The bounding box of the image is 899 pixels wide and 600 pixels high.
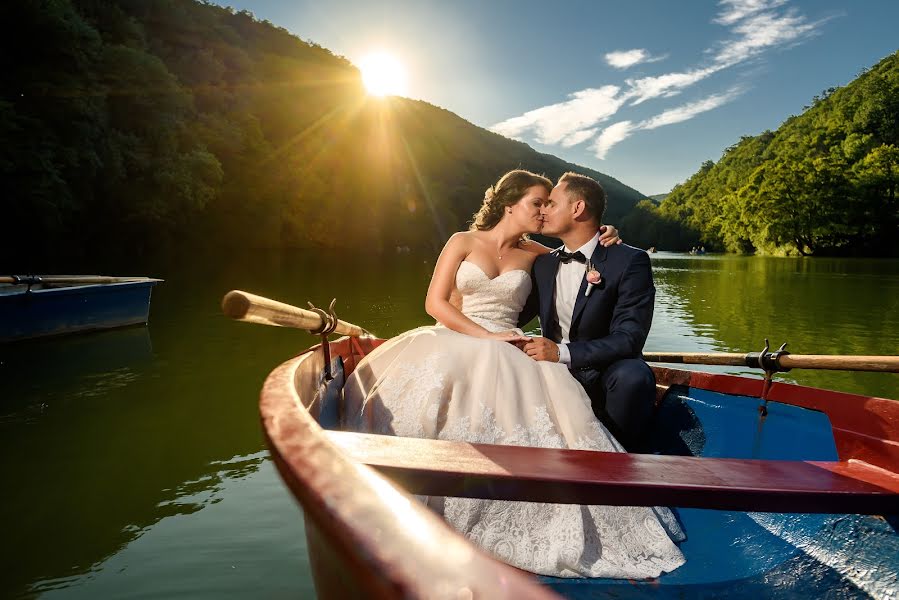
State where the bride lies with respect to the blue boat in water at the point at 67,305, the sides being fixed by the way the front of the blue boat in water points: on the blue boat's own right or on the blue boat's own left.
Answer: on the blue boat's own right

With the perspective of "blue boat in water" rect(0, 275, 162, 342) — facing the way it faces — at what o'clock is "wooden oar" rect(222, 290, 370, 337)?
The wooden oar is roughly at 3 o'clock from the blue boat in water.

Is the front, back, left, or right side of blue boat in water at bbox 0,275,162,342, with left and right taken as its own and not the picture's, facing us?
right

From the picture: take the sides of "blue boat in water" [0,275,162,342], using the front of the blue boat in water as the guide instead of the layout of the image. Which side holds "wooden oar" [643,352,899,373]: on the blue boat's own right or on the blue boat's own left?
on the blue boat's own right

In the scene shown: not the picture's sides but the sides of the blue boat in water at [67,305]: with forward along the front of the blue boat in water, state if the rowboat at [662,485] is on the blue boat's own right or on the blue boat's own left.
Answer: on the blue boat's own right

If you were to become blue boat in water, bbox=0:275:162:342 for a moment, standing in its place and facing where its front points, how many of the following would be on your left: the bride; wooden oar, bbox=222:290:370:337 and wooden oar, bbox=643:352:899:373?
0

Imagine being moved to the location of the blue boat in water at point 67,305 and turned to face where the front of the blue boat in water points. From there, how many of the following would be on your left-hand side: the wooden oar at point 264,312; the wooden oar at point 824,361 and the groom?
0

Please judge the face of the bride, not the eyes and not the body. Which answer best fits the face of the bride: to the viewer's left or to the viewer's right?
to the viewer's right

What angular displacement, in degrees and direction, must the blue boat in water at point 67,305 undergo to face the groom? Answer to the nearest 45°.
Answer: approximately 90° to its right
